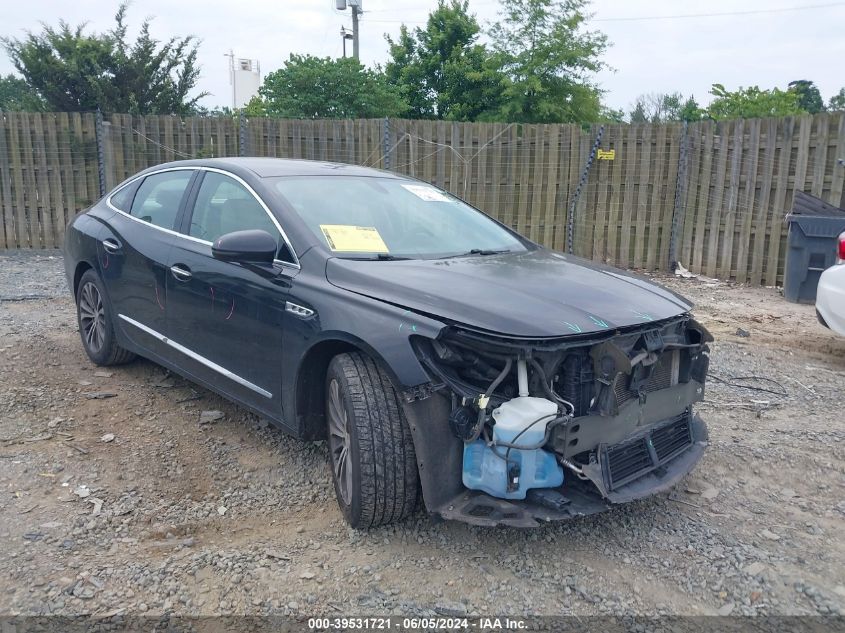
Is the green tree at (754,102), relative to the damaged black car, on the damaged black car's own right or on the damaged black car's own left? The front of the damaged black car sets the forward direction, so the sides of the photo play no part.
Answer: on the damaged black car's own left

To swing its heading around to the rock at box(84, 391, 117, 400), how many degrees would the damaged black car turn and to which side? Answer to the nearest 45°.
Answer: approximately 180°

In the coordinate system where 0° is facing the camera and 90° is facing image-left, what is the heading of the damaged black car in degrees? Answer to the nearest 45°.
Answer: approximately 315°

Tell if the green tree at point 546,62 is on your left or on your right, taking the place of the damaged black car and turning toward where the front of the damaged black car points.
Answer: on your left

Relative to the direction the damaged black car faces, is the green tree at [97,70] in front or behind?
behind

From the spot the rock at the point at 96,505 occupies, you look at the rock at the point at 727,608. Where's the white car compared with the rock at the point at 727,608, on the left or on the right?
left

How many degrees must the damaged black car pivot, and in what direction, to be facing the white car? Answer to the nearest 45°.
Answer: approximately 90° to its left

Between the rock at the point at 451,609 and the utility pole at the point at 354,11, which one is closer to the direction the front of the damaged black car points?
the rock

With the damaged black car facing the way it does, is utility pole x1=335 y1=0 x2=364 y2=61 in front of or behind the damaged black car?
behind

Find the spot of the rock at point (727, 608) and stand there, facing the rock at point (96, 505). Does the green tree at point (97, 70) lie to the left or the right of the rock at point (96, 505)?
right

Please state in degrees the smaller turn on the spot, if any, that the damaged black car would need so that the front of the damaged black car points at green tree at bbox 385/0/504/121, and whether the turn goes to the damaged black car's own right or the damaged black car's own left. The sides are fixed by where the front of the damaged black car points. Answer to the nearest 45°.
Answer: approximately 135° to the damaged black car's own left
